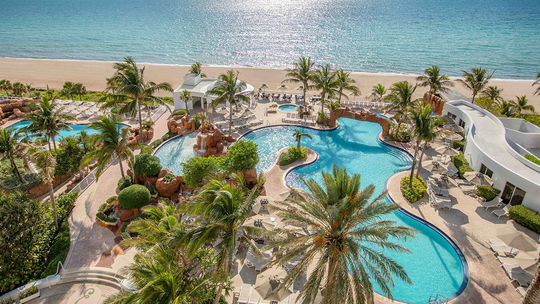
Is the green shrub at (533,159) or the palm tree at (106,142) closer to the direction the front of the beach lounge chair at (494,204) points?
the palm tree

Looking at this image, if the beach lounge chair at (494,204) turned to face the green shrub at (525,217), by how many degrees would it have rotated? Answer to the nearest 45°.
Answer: approximately 135° to its left

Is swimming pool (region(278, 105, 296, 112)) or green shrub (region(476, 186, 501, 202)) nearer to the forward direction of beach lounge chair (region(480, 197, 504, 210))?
the swimming pool

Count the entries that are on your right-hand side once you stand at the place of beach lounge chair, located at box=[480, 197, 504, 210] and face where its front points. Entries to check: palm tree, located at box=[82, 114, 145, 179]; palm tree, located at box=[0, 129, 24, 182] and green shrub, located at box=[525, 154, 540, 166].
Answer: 1

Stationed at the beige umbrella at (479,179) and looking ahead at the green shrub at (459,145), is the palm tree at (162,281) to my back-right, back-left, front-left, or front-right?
back-left

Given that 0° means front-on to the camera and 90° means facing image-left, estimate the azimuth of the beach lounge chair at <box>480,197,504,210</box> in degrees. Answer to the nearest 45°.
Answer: approximately 90°
